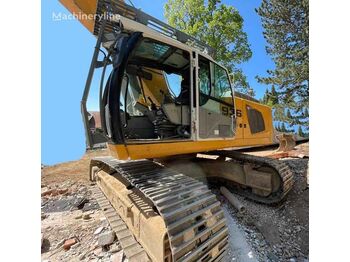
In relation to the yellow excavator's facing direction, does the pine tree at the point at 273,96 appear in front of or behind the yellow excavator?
behind

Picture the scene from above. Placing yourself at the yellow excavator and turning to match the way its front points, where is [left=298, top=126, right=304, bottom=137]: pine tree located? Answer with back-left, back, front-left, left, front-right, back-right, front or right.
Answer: back

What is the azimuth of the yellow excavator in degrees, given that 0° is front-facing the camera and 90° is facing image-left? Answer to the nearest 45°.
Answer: approximately 45°
